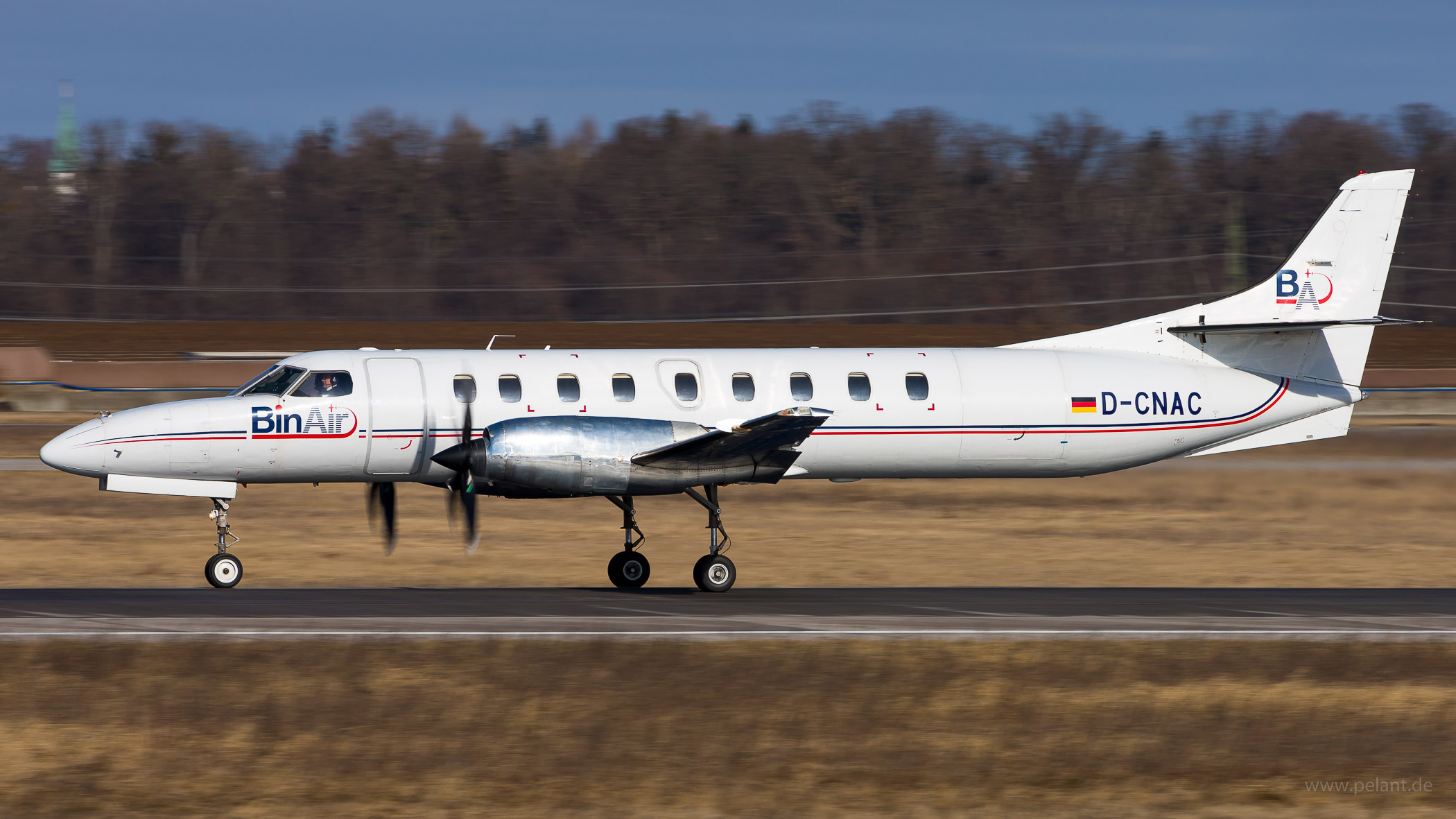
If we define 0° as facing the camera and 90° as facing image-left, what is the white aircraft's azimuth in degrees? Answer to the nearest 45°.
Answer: approximately 90°
